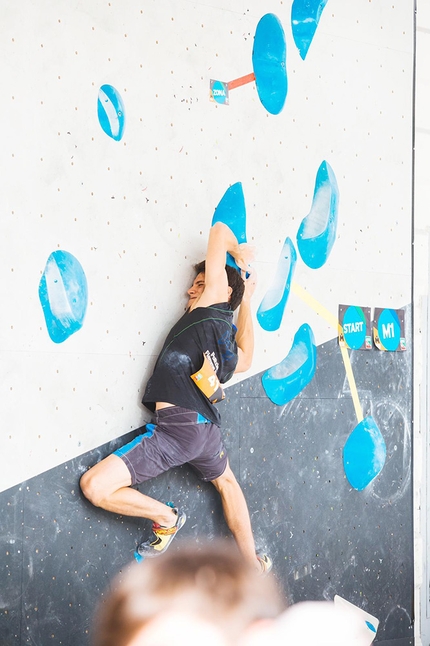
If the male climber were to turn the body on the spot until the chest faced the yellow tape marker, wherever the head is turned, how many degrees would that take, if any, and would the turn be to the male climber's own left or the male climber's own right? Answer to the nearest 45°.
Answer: approximately 90° to the male climber's own right

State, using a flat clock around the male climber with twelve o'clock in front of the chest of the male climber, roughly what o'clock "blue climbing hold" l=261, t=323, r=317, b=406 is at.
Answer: The blue climbing hold is roughly at 3 o'clock from the male climber.

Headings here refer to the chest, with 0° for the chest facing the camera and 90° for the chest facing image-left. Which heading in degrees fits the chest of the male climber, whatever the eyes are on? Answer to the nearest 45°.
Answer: approximately 135°

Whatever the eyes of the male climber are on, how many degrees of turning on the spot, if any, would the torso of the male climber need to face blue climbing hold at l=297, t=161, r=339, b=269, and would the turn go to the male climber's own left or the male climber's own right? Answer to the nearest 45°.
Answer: approximately 90° to the male climber's own right
